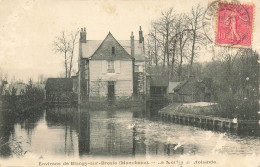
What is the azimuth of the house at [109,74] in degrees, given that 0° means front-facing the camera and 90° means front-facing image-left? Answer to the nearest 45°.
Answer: approximately 0°
